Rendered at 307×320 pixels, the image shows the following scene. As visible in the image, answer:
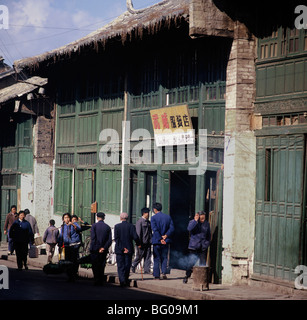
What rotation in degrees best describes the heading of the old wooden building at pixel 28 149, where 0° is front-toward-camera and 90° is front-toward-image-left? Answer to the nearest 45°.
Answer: approximately 45°

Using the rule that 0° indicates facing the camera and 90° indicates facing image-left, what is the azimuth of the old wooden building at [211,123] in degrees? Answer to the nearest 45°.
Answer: approximately 45°

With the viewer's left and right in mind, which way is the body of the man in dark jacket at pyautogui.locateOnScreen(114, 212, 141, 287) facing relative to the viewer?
facing away from the viewer

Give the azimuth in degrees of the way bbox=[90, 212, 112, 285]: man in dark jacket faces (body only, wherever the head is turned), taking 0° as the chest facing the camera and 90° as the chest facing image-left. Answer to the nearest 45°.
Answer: approximately 180°

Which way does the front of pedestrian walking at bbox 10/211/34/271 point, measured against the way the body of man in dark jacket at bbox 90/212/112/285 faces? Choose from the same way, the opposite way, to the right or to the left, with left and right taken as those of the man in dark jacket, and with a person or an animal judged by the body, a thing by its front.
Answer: the opposite way

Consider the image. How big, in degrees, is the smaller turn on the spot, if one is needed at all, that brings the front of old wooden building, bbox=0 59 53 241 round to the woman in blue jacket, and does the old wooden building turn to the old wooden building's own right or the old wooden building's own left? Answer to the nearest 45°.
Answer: approximately 45° to the old wooden building's own left

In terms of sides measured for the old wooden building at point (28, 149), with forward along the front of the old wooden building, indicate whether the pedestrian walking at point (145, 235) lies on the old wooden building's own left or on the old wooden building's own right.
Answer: on the old wooden building's own left

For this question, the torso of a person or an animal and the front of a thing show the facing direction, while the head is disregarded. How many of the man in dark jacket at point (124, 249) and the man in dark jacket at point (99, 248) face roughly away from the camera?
2

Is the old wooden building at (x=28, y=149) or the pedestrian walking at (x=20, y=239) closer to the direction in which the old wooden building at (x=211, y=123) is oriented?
the pedestrian walking
